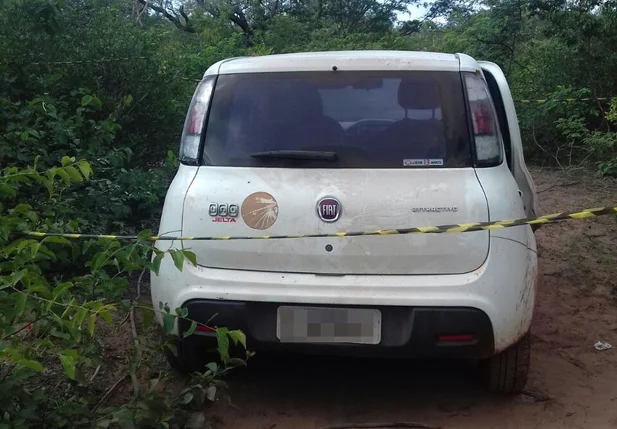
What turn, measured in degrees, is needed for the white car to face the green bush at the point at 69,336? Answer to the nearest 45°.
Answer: approximately 90° to its left

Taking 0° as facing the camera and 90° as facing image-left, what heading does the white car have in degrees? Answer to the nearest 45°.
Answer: approximately 180°
